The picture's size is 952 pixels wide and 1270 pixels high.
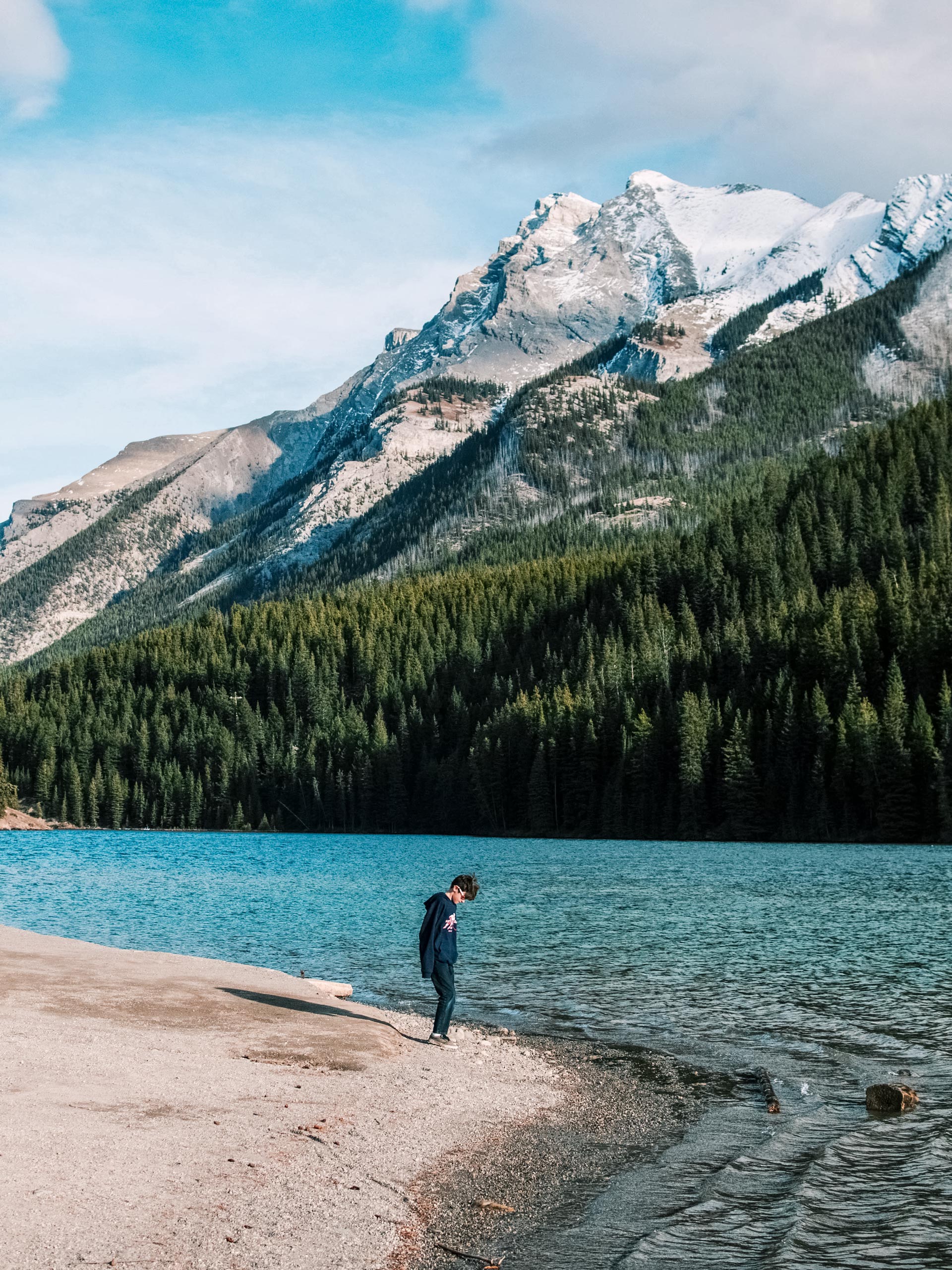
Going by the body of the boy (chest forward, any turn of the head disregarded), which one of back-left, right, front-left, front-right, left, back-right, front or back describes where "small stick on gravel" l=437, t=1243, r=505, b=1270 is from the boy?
front-right

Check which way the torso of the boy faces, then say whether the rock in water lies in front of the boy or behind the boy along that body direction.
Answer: in front

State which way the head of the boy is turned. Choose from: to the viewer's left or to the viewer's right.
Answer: to the viewer's right

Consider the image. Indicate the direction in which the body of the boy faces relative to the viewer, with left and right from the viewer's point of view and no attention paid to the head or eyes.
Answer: facing the viewer and to the right of the viewer
